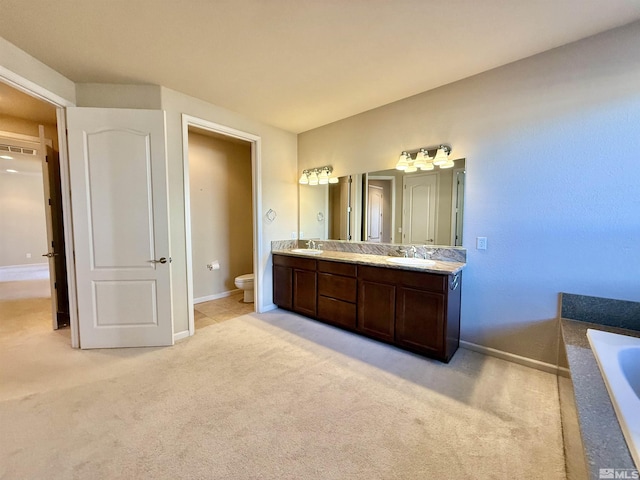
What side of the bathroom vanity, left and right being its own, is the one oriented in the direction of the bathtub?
left

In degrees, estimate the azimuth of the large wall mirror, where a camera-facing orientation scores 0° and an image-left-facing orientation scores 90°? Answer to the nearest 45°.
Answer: approximately 45°

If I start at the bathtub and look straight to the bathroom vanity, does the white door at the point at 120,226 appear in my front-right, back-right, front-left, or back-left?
front-left

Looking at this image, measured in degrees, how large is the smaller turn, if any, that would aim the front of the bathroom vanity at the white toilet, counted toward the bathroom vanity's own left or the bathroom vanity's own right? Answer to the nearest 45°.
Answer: approximately 90° to the bathroom vanity's own right

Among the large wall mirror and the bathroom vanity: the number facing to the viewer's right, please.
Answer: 0

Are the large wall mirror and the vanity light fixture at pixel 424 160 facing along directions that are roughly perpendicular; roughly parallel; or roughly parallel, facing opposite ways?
roughly parallel

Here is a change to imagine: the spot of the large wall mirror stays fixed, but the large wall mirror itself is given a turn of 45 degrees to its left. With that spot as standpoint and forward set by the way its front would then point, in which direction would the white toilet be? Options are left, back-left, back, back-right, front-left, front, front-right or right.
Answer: right

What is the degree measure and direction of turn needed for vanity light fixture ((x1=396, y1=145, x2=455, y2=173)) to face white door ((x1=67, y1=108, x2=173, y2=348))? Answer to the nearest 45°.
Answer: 0° — it already faces it

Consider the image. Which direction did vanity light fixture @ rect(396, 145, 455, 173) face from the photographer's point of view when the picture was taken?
facing the viewer and to the left of the viewer

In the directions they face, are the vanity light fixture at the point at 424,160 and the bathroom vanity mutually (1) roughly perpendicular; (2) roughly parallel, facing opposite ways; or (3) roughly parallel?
roughly parallel

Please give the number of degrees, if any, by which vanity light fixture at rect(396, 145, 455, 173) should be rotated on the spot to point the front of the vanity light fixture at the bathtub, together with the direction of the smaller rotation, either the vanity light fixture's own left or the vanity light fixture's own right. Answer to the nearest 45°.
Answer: approximately 90° to the vanity light fixture's own left
